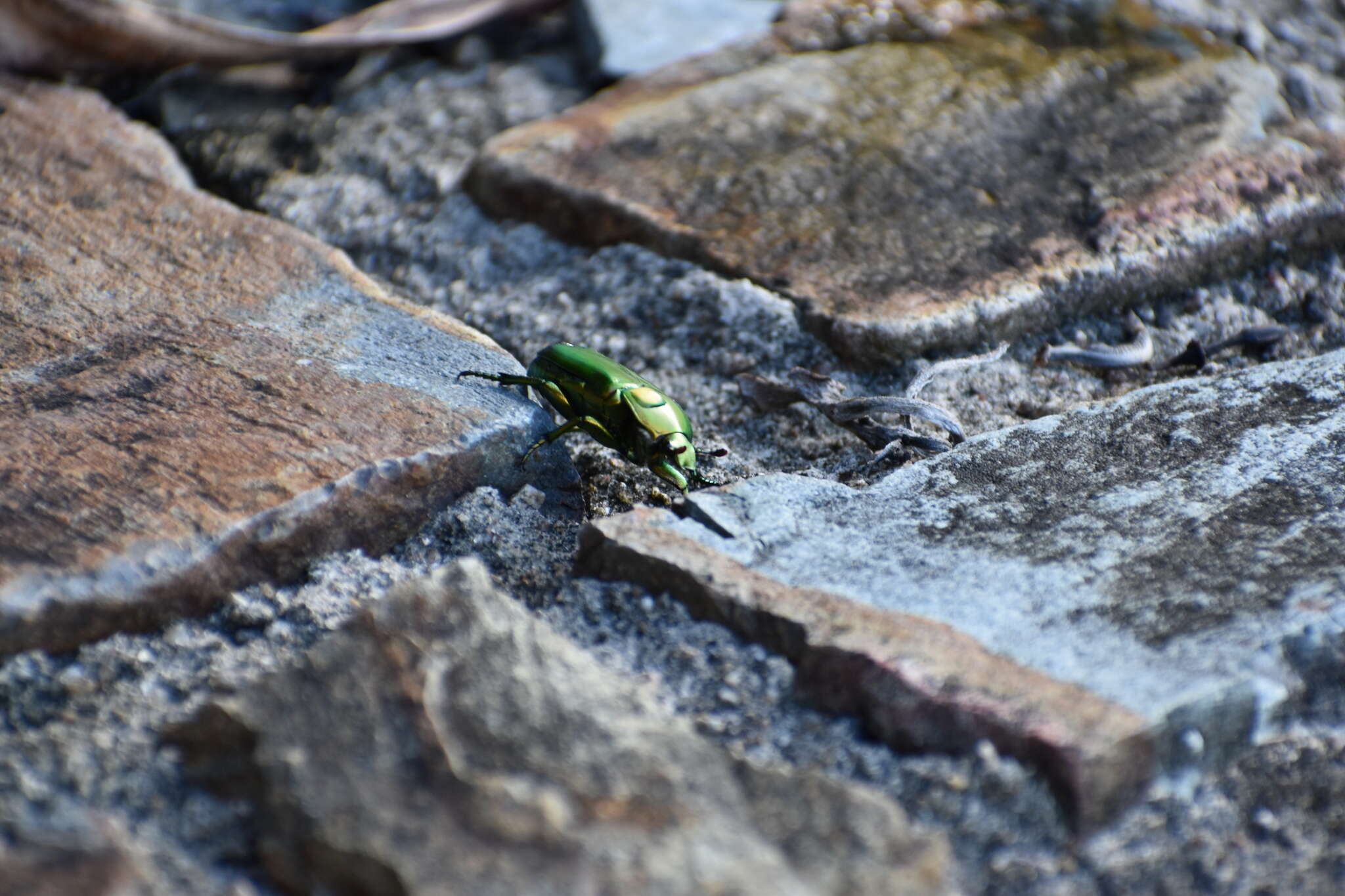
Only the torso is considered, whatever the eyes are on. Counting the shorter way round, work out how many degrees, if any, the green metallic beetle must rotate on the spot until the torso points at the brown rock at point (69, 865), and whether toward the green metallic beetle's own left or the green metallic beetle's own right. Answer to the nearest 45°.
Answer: approximately 90° to the green metallic beetle's own right

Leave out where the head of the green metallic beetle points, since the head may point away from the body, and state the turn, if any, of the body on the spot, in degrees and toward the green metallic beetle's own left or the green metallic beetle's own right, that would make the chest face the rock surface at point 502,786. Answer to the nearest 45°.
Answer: approximately 45° to the green metallic beetle's own right

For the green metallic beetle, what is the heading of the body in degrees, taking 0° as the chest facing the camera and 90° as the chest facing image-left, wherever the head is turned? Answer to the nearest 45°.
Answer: approximately 315°

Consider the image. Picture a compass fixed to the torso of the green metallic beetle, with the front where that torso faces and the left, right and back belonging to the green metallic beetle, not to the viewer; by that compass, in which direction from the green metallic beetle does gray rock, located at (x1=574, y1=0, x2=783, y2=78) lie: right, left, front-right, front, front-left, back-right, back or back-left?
back-left

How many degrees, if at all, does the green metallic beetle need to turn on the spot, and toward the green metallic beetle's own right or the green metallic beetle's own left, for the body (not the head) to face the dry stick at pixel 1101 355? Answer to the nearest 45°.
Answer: approximately 45° to the green metallic beetle's own left

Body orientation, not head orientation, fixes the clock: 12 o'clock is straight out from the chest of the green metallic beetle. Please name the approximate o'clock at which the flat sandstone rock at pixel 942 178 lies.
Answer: The flat sandstone rock is roughly at 9 o'clock from the green metallic beetle.

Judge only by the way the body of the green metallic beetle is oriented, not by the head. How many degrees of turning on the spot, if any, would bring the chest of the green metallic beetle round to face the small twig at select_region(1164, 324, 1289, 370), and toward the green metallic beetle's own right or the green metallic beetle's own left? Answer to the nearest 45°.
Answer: approximately 45° to the green metallic beetle's own left
